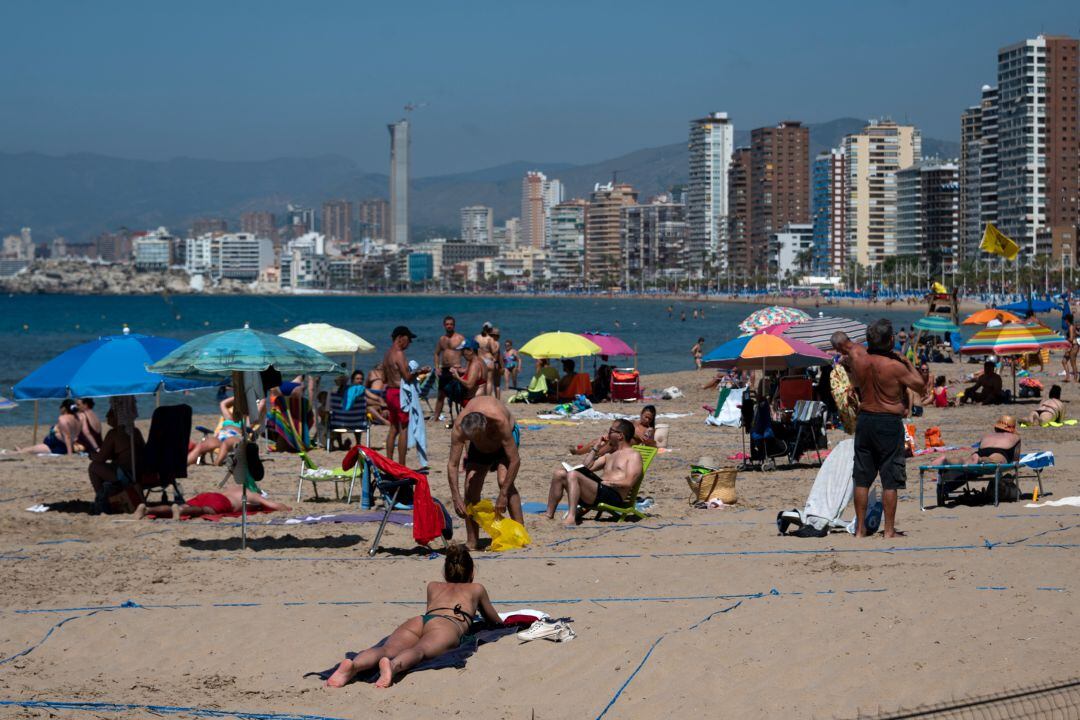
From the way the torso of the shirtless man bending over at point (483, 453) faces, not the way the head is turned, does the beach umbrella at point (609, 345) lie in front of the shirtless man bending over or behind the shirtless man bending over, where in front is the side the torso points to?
behind

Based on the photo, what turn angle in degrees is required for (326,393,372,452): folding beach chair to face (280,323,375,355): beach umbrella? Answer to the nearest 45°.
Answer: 0° — it already faces it

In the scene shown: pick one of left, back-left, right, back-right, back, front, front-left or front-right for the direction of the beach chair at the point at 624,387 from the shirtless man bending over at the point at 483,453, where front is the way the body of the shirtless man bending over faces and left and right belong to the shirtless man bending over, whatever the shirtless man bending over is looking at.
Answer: back

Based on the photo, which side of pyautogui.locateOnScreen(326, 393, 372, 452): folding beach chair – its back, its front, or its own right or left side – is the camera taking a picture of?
back

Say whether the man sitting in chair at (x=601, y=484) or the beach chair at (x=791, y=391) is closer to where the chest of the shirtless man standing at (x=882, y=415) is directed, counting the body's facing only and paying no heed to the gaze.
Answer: the beach chair

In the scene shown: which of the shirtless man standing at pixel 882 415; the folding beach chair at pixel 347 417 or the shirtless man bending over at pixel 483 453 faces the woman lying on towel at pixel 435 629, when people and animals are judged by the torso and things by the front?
the shirtless man bending over at pixel 483 453

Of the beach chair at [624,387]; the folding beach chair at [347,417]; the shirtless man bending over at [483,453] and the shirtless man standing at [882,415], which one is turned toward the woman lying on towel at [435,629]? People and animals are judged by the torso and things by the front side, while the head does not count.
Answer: the shirtless man bending over at [483,453]

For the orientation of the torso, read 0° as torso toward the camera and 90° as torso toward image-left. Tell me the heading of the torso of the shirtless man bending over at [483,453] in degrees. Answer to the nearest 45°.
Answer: approximately 0°

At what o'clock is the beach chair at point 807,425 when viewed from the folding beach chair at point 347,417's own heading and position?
The beach chair is roughly at 4 o'clock from the folding beach chair.

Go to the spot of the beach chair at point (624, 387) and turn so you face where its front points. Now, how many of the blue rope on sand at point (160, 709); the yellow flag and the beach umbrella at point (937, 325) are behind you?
1

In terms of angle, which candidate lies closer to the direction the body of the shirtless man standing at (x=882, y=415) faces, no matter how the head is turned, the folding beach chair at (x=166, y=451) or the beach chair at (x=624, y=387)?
the beach chair

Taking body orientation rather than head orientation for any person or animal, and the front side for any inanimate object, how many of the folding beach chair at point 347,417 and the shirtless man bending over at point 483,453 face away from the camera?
1

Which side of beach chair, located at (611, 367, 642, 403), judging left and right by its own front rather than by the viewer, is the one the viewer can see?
back
